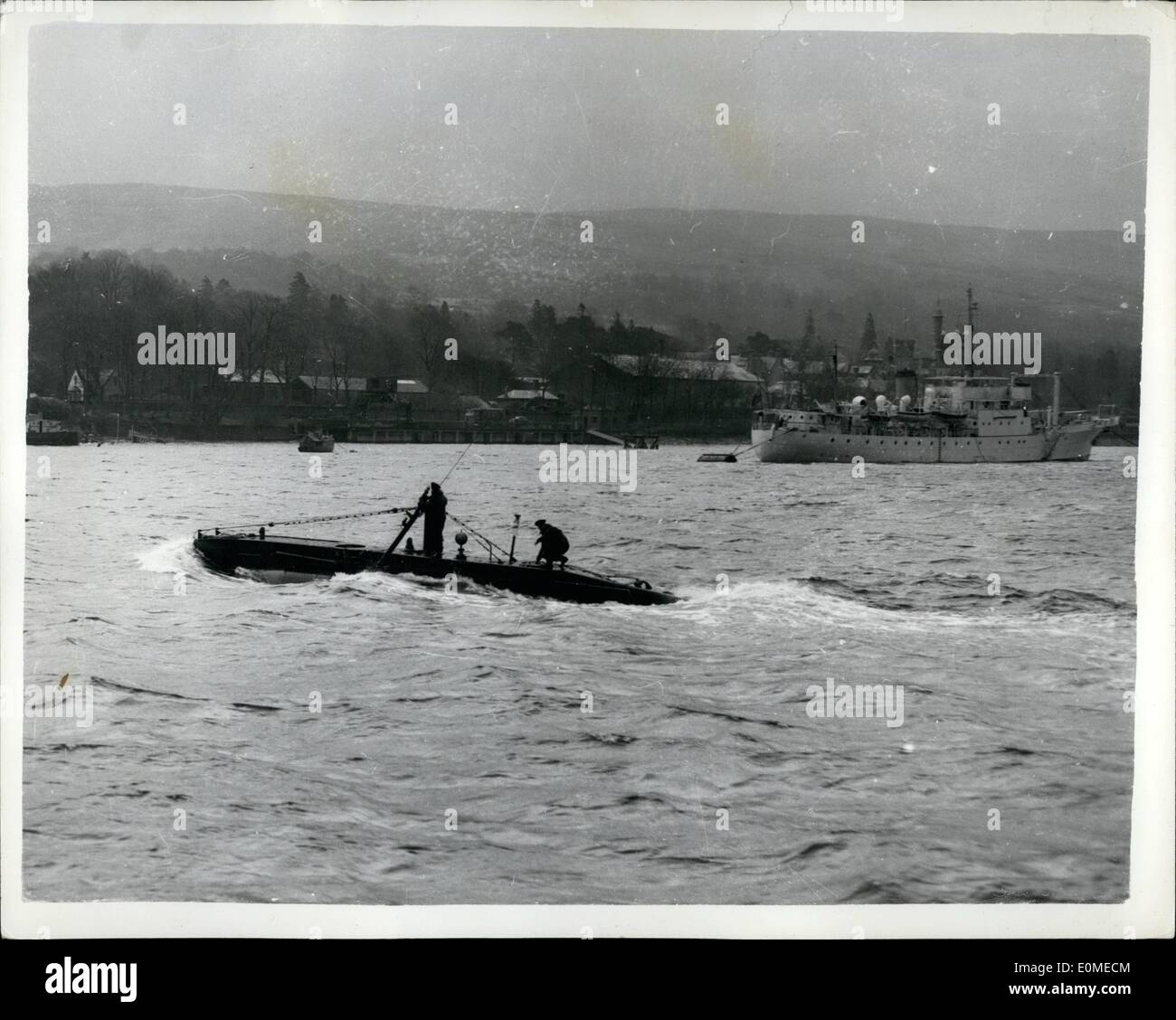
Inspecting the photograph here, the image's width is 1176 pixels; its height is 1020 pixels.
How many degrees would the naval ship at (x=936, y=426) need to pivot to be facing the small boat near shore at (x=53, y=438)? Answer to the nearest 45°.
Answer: approximately 135° to its right

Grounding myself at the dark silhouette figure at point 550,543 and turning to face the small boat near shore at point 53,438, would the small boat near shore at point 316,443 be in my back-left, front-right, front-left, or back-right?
front-right

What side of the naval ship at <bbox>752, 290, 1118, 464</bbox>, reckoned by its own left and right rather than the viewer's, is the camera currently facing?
right

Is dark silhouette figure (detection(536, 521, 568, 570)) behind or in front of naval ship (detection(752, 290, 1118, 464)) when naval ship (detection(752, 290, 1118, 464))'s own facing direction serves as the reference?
behind

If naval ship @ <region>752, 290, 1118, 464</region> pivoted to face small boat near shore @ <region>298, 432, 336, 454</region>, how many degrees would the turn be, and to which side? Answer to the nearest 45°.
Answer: approximately 180°
